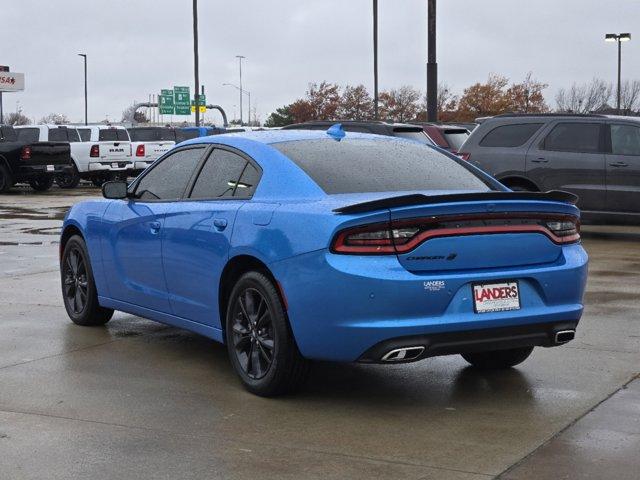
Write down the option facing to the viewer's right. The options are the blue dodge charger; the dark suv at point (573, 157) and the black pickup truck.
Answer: the dark suv

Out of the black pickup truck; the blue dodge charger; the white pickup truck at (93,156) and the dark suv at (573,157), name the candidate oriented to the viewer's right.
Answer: the dark suv

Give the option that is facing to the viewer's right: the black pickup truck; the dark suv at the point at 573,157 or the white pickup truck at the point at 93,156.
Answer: the dark suv

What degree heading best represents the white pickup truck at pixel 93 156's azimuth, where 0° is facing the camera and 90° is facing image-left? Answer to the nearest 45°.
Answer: approximately 135°

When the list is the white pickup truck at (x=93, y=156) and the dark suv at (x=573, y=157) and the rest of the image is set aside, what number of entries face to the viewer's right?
1

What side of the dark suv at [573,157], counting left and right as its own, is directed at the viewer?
right

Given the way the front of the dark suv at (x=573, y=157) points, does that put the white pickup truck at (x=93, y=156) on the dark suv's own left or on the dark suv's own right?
on the dark suv's own left

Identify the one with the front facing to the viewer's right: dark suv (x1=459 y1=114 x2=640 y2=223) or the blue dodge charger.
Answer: the dark suv
